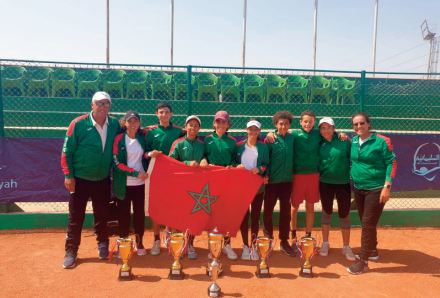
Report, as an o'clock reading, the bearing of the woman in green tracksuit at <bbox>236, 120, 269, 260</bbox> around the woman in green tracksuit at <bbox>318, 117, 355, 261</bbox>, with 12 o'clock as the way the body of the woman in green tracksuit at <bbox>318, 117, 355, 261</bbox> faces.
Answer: the woman in green tracksuit at <bbox>236, 120, 269, 260</bbox> is roughly at 2 o'clock from the woman in green tracksuit at <bbox>318, 117, 355, 261</bbox>.

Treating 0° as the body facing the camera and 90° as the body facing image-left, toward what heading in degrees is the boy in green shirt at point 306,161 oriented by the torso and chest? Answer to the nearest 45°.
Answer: approximately 0°

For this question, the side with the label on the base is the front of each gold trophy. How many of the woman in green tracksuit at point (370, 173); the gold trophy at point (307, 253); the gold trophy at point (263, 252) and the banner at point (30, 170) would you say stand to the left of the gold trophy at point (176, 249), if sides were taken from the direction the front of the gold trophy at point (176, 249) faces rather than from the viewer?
3

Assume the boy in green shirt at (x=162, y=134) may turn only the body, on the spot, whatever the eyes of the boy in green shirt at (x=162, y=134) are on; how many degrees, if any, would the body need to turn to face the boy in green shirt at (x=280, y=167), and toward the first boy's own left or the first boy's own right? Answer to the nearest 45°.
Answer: approximately 90° to the first boy's own left
